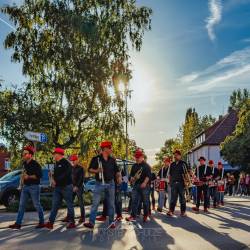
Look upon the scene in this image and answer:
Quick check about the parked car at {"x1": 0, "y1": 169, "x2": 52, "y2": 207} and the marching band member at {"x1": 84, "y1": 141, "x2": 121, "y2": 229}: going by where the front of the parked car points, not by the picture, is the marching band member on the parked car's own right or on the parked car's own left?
on the parked car's own left

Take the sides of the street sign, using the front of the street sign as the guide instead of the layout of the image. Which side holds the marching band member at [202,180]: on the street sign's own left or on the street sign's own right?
on the street sign's own left

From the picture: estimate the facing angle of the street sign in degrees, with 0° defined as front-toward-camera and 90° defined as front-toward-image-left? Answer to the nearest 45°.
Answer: approximately 0°
